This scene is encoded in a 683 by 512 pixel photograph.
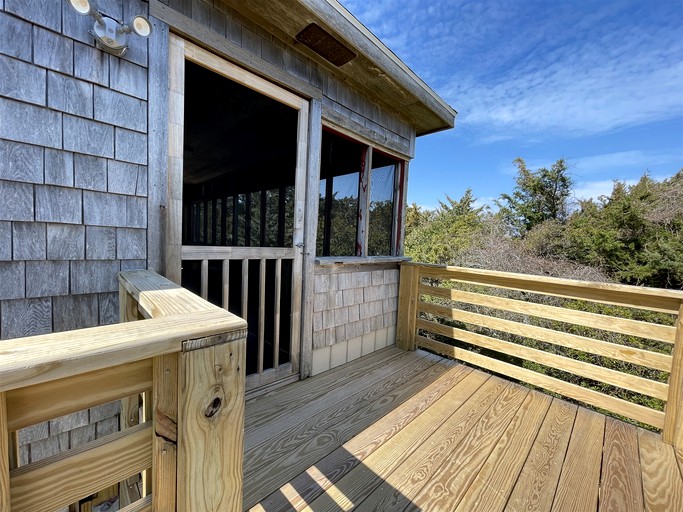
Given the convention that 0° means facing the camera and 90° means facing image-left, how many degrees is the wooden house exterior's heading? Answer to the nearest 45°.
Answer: approximately 315°

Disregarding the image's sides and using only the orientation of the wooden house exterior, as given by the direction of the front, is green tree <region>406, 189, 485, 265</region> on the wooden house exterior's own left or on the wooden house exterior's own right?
on the wooden house exterior's own left

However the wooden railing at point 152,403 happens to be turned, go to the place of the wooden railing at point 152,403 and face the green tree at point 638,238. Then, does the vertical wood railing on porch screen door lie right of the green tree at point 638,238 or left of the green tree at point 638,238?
left

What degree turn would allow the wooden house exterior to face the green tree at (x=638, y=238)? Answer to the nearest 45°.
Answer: approximately 45° to its left

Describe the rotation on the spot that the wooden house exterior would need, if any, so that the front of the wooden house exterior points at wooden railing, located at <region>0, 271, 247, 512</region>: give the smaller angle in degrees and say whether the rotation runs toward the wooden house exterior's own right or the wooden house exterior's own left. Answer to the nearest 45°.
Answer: approximately 45° to the wooden house exterior's own right

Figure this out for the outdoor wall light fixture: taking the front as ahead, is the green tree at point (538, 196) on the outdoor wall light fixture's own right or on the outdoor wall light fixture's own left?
on the outdoor wall light fixture's own left

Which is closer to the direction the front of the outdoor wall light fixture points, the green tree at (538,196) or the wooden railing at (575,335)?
the wooden railing

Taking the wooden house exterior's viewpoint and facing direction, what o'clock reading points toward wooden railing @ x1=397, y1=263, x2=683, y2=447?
The wooden railing is roughly at 11 o'clock from the wooden house exterior.
